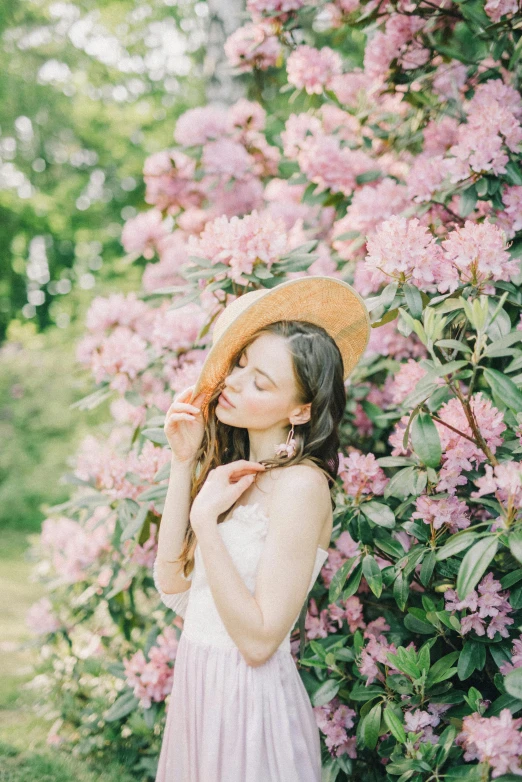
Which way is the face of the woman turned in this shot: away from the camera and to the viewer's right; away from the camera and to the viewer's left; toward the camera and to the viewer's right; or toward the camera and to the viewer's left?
toward the camera and to the viewer's left

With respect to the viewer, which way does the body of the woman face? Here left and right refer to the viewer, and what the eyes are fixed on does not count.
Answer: facing the viewer and to the left of the viewer
